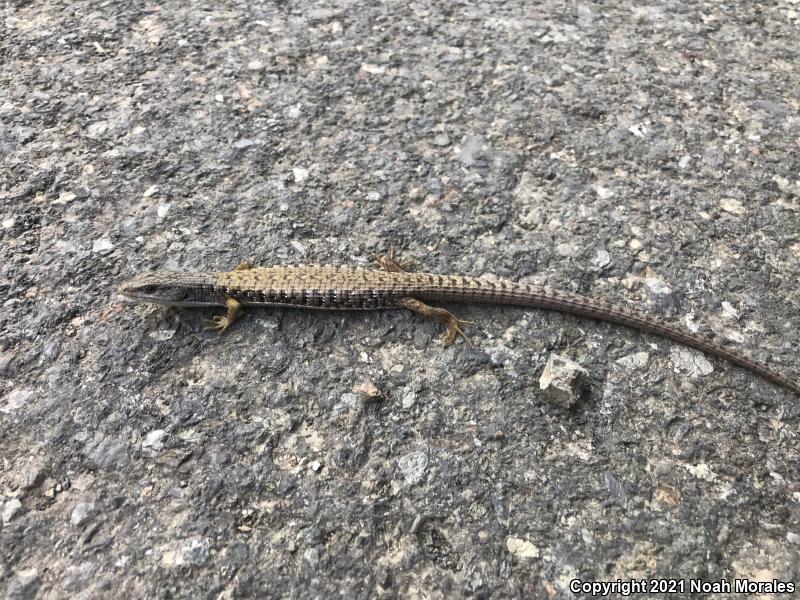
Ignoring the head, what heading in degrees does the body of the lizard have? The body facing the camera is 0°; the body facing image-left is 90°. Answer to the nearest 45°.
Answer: approximately 90°

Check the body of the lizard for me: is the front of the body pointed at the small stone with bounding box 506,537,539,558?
no

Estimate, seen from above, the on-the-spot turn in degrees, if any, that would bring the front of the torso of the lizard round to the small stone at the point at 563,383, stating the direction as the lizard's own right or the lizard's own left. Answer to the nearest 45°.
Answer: approximately 135° to the lizard's own left

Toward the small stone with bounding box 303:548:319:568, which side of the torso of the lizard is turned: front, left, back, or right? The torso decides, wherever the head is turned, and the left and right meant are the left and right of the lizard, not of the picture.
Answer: left

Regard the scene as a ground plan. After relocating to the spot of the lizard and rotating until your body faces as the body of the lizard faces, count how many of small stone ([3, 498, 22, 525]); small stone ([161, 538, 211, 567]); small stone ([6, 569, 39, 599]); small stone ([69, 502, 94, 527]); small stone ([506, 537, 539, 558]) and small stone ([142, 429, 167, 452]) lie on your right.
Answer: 0

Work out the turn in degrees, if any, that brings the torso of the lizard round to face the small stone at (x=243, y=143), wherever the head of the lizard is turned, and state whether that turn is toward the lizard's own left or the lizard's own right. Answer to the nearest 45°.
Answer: approximately 45° to the lizard's own right

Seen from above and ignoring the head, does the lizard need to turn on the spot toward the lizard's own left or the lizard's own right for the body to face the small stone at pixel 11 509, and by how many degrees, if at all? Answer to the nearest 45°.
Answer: approximately 45° to the lizard's own left

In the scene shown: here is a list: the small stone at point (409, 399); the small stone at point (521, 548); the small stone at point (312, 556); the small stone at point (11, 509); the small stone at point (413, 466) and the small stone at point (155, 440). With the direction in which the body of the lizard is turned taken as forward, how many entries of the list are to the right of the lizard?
0

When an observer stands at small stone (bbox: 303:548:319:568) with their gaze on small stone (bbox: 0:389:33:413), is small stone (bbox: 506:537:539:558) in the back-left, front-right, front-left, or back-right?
back-right

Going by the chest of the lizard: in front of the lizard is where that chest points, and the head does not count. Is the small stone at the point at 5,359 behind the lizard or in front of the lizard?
in front

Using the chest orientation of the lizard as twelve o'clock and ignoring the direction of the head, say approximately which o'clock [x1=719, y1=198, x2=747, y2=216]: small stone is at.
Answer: The small stone is roughly at 5 o'clock from the lizard.

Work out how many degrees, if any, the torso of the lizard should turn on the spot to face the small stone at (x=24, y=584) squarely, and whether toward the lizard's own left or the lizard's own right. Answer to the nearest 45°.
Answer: approximately 45° to the lizard's own left

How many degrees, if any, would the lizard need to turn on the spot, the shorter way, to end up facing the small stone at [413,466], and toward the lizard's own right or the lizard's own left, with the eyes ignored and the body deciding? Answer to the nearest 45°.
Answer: approximately 90° to the lizard's own left

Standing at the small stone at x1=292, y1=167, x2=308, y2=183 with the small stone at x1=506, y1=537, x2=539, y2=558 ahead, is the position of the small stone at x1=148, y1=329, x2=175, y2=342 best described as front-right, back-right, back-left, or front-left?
front-right

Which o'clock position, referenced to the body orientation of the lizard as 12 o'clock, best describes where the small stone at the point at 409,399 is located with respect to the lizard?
The small stone is roughly at 8 o'clock from the lizard.
